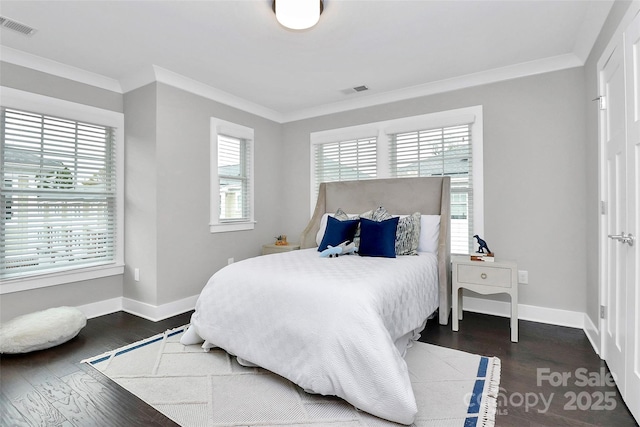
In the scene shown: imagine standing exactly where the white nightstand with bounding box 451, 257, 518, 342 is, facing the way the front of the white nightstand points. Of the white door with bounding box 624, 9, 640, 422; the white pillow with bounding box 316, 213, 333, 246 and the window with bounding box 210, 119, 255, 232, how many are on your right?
2

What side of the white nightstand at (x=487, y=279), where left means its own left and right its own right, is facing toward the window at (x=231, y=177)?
right

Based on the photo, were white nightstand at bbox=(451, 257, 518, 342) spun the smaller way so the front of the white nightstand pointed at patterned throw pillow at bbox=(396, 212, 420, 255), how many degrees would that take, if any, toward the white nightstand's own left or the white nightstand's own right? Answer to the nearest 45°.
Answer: approximately 90° to the white nightstand's own right

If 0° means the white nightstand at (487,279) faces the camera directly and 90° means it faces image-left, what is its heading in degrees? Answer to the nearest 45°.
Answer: approximately 0°

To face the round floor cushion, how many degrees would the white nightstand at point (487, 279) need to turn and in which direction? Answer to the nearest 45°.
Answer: approximately 45° to its right

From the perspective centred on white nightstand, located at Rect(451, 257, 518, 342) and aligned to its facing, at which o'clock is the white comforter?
The white comforter is roughly at 1 o'clock from the white nightstand.

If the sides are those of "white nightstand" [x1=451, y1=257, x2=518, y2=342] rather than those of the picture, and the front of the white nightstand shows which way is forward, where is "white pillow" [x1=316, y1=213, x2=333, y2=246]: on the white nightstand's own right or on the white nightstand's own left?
on the white nightstand's own right

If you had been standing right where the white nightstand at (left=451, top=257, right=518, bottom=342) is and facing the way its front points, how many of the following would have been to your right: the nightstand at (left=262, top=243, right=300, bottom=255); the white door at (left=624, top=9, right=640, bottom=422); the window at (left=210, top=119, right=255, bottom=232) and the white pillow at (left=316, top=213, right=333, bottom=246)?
3
